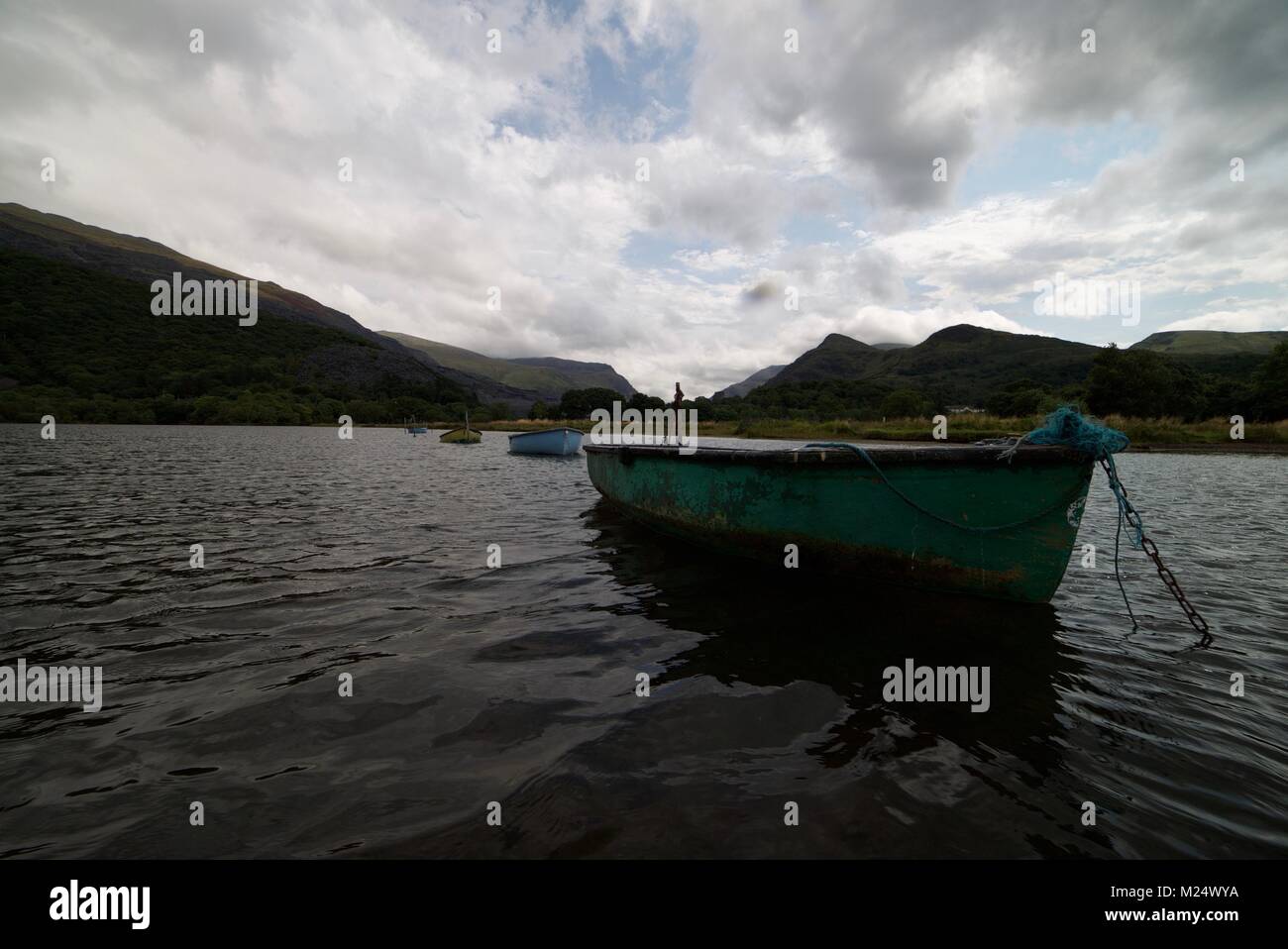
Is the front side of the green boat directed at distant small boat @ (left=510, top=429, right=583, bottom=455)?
no

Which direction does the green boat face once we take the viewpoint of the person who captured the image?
facing the viewer and to the right of the viewer
